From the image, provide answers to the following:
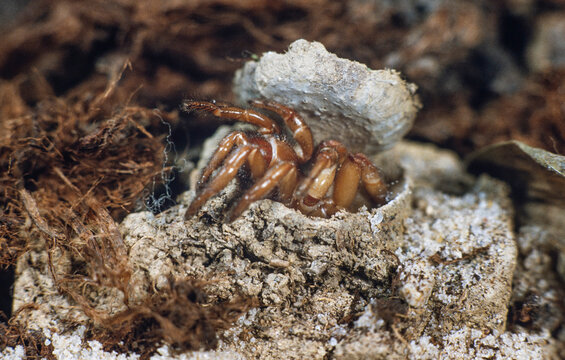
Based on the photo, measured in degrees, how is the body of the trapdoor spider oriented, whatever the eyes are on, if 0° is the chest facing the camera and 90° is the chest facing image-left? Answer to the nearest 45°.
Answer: approximately 90°

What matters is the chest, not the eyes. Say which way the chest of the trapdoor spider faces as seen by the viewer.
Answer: to the viewer's left
